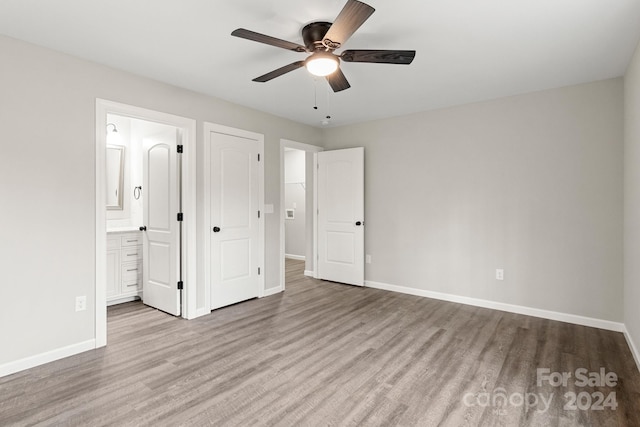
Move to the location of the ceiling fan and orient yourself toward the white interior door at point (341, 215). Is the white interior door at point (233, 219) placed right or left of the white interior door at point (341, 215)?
left

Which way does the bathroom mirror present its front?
toward the camera

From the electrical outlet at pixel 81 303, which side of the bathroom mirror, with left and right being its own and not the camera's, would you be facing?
front

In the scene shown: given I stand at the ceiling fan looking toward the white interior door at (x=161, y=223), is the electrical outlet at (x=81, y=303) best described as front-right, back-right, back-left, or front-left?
front-left

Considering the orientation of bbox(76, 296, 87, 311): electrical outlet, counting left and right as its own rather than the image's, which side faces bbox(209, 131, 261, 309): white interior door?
left

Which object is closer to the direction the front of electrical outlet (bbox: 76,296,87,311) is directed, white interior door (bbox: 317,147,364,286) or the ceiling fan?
the ceiling fan

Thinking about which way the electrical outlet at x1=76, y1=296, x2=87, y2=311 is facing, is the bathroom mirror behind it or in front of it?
behind
